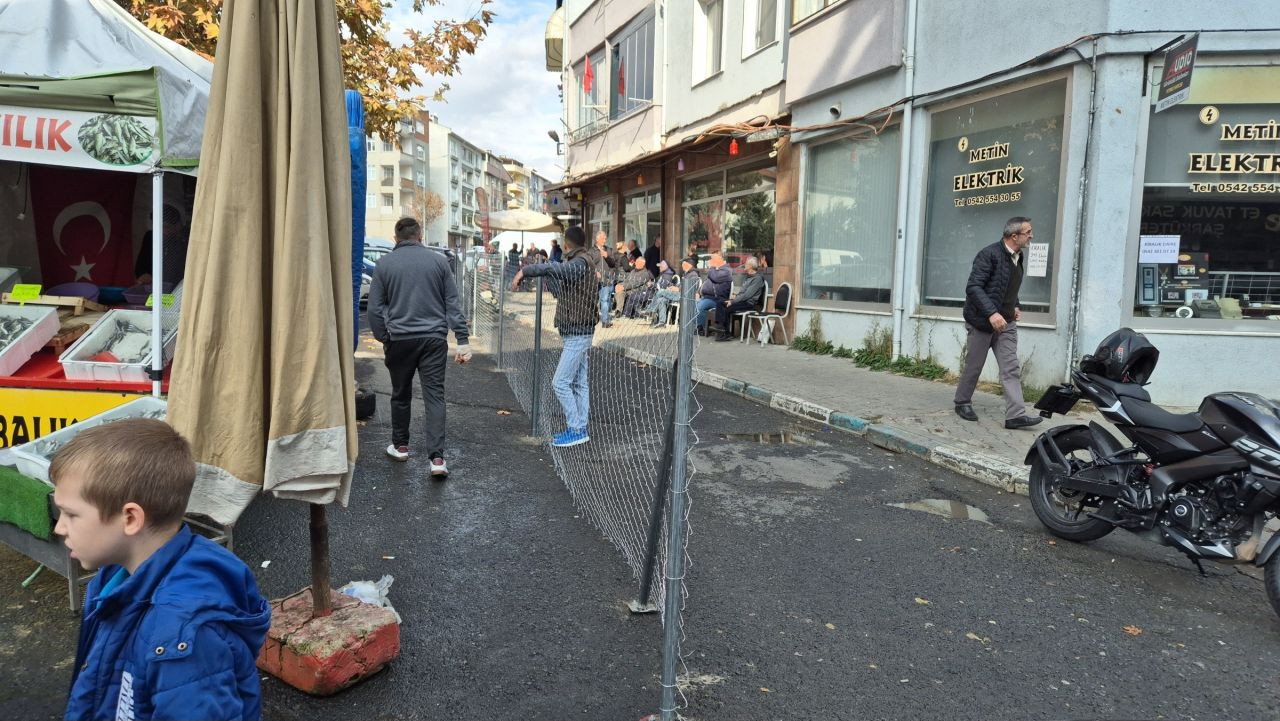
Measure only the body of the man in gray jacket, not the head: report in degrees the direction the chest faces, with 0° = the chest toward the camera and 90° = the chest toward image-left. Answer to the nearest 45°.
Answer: approximately 180°

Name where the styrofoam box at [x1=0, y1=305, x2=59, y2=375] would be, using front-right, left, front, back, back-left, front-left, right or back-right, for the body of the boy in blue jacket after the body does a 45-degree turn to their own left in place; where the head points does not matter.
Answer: back-right

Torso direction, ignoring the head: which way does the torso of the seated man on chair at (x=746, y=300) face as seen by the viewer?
to the viewer's left

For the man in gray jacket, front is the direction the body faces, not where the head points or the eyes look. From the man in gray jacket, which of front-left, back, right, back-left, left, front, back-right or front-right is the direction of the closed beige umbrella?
back

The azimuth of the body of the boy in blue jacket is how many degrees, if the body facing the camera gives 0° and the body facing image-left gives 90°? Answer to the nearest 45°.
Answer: approximately 90°

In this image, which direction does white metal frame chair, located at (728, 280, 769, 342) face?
to the viewer's left

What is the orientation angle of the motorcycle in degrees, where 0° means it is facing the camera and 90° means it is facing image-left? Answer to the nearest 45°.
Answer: approximately 315°

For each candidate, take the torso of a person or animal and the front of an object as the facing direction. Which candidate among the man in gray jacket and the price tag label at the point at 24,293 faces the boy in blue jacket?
the price tag label

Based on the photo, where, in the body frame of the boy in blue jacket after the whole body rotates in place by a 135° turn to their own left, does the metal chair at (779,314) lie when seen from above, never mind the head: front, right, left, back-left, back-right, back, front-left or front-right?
left

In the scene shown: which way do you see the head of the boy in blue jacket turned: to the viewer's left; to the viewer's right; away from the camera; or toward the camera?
to the viewer's left

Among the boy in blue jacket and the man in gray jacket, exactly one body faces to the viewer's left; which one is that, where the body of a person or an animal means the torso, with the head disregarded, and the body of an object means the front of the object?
the boy in blue jacket

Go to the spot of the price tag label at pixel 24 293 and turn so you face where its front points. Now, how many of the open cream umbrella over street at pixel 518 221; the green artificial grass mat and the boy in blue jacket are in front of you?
2

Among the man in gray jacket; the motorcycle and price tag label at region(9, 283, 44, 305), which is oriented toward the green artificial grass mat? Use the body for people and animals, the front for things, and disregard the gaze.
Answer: the price tag label
